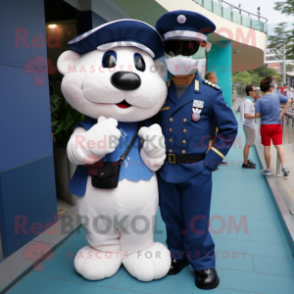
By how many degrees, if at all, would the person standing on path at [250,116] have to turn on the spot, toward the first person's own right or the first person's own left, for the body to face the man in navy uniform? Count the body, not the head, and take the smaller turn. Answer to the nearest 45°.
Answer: approximately 90° to the first person's own right

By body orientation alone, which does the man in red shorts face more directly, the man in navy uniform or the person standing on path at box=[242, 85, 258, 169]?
the person standing on path

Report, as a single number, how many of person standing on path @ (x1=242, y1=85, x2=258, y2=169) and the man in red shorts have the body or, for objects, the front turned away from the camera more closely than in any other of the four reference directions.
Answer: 1

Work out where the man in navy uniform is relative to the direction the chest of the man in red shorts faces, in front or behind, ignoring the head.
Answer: behind

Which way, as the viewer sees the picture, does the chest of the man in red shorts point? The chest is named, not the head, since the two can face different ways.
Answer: away from the camera

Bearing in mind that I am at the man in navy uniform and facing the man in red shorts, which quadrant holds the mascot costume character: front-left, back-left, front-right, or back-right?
back-left

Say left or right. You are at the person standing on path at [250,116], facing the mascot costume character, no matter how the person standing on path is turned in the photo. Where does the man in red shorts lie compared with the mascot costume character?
left

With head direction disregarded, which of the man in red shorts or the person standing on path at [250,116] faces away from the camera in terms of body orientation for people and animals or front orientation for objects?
the man in red shorts

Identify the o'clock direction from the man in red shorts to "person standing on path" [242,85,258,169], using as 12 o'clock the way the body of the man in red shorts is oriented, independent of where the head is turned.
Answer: The person standing on path is roughly at 11 o'clock from the man in red shorts.
